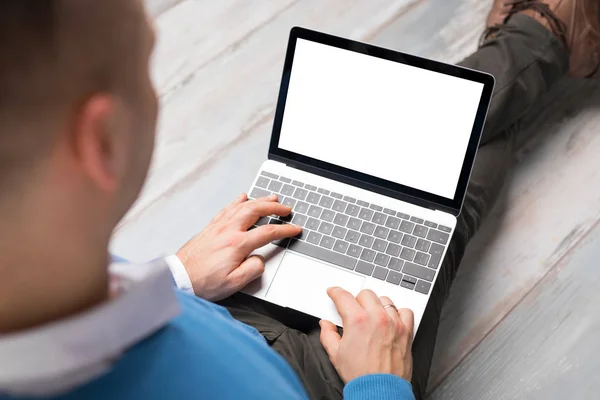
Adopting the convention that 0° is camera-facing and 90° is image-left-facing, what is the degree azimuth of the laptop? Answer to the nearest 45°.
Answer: approximately 0°

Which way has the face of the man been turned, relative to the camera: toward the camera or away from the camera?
away from the camera

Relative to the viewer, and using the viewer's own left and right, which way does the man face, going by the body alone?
facing away from the viewer and to the right of the viewer
